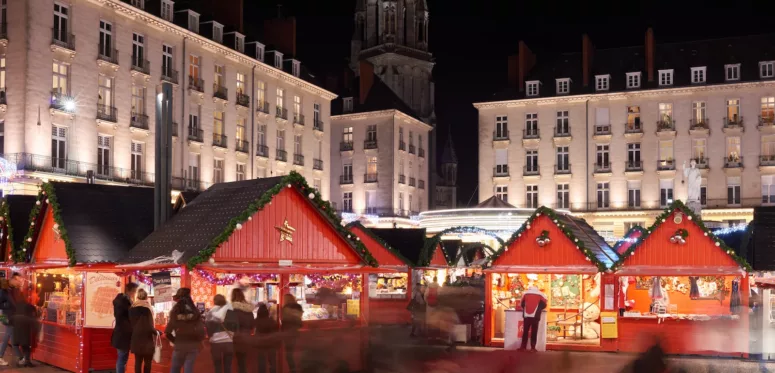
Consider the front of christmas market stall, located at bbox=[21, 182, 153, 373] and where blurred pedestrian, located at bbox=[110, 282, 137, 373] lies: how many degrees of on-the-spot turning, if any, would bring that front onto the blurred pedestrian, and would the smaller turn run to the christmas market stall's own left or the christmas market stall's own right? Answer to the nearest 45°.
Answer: approximately 45° to the christmas market stall's own left

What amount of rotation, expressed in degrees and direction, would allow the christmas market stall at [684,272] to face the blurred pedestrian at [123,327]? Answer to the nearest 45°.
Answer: approximately 45° to its right

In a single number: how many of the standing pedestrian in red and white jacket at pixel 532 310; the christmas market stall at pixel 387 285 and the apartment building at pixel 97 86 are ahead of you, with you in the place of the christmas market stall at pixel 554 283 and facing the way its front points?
1

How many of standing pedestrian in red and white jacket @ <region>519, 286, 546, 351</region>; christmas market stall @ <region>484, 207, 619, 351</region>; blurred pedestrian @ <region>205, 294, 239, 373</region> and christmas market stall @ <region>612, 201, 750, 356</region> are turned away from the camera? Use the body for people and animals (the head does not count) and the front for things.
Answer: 2

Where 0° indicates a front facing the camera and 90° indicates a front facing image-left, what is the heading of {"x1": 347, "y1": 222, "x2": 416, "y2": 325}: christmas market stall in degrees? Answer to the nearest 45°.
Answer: approximately 45°

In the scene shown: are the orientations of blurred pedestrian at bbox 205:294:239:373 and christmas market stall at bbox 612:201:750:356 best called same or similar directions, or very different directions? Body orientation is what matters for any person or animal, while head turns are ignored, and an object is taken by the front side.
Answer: very different directions

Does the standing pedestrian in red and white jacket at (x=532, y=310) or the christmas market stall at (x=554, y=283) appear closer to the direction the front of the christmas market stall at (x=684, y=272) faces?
the standing pedestrian in red and white jacket

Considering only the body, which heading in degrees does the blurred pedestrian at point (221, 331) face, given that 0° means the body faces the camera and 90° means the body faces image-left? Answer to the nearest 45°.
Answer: approximately 180°
